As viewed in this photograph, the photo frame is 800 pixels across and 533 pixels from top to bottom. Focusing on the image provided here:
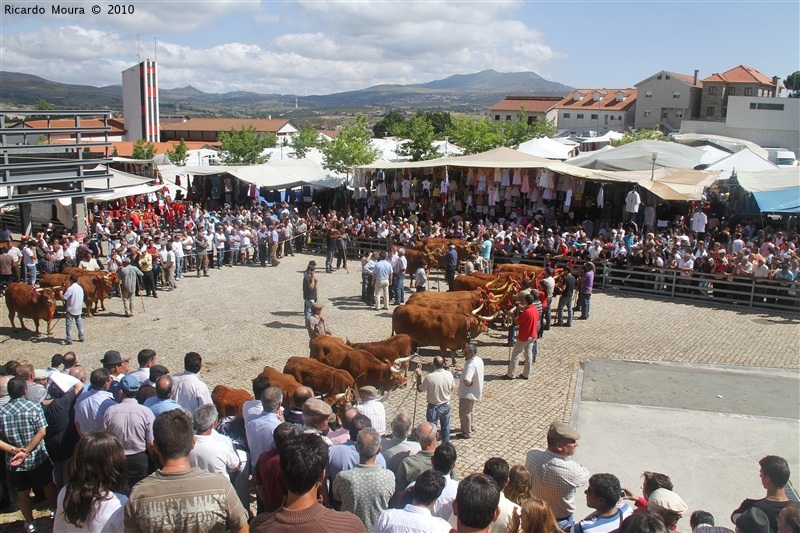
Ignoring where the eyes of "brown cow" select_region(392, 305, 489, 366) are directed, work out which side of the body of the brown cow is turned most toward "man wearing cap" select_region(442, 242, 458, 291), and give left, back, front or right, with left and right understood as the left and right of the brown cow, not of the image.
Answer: left

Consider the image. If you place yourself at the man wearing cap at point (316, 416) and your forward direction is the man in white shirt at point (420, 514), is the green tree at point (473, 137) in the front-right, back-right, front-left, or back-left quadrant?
back-left

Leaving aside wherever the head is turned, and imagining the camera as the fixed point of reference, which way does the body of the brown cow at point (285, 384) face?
to the viewer's right

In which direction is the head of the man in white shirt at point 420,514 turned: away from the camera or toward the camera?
away from the camera

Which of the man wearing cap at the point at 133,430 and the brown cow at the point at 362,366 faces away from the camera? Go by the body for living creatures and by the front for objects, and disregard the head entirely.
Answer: the man wearing cap

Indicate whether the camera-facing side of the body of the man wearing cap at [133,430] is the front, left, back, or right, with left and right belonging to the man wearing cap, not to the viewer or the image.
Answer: back

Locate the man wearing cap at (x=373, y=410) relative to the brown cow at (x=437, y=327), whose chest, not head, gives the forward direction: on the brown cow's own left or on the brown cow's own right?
on the brown cow's own right

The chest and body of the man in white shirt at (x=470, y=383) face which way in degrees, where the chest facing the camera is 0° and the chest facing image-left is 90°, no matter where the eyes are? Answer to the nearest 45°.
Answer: approximately 90°

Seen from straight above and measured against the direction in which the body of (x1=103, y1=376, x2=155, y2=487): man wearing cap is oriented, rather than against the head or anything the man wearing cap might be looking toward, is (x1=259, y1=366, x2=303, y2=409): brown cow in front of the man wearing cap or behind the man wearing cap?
in front
